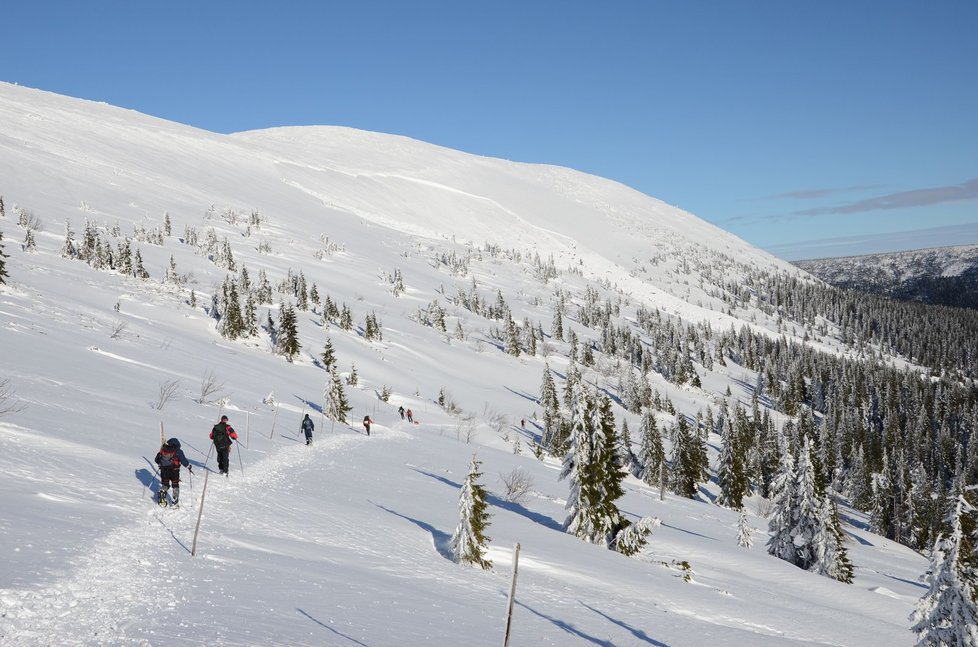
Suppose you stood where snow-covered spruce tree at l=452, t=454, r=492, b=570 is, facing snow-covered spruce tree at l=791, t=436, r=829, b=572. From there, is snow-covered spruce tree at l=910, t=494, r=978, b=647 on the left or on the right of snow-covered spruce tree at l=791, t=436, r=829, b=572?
right

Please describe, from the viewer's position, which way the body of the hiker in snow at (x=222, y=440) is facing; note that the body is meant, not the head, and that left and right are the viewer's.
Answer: facing away from the viewer and to the right of the viewer

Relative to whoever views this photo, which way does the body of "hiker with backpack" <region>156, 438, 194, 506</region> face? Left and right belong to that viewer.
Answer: facing away from the viewer and to the right of the viewer
